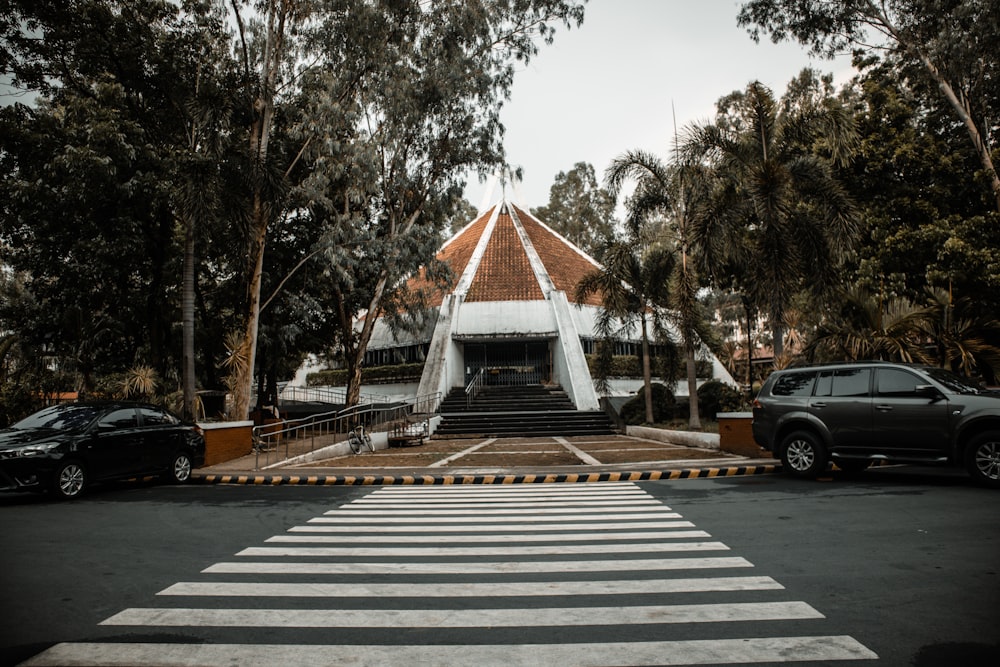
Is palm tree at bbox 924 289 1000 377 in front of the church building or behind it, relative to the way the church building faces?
in front

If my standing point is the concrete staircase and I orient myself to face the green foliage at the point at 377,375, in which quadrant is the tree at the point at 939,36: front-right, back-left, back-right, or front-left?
back-right

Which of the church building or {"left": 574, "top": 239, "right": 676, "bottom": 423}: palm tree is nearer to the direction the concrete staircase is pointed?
the palm tree

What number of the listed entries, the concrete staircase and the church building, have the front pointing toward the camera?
2

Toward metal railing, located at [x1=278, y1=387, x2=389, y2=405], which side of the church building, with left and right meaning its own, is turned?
right

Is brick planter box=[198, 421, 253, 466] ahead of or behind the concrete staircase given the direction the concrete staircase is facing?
ahead

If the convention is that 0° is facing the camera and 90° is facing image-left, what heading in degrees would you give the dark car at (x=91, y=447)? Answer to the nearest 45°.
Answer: approximately 45°

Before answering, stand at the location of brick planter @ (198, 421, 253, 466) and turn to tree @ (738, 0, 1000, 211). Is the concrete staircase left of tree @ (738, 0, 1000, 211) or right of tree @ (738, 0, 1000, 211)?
left

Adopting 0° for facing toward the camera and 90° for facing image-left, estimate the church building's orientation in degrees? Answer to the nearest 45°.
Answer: approximately 0°

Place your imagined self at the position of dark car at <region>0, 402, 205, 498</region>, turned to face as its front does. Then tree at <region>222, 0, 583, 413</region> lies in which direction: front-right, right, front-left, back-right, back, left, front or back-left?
back

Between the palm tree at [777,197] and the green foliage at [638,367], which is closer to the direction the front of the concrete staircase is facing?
the palm tree

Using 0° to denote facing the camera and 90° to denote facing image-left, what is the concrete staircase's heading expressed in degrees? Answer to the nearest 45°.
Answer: approximately 0°
